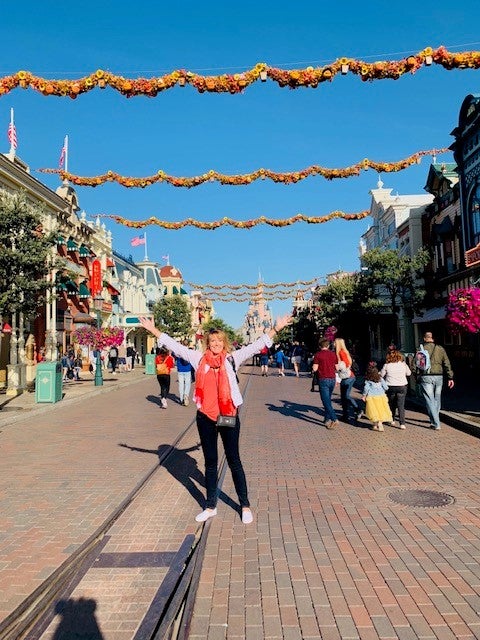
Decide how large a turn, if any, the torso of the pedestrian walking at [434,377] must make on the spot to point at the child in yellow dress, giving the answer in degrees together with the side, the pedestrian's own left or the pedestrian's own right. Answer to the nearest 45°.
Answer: approximately 90° to the pedestrian's own left

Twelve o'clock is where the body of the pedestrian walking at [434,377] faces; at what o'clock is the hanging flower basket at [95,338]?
The hanging flower basket is roughly at 10 o'clock from the pedestrian walking.

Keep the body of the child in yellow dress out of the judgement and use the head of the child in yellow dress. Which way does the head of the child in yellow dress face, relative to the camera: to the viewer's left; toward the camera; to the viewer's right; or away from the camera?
away from the camera

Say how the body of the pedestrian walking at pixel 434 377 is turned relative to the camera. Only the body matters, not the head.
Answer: away from the camera

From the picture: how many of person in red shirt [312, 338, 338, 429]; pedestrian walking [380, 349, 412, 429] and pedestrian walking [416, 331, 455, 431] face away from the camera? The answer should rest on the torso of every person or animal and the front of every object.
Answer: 3

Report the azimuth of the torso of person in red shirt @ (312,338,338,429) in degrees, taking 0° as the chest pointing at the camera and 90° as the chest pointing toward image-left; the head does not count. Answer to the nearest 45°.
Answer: approximately 180°

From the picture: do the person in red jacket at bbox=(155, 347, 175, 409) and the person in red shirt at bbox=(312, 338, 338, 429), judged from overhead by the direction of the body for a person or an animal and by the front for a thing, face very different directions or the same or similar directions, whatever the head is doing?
same or similar directions

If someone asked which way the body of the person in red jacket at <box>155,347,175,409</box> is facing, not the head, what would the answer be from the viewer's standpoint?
away from the camera

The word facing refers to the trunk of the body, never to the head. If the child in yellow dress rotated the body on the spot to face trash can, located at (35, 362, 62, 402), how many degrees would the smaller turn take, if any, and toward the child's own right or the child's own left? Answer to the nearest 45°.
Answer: approximately 90° to the child's own left

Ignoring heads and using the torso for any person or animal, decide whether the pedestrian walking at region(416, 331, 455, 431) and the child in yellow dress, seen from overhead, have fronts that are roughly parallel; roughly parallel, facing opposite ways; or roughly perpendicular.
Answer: roughly parallel

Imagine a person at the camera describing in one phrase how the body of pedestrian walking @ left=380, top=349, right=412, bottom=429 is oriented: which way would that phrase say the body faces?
away from the camera

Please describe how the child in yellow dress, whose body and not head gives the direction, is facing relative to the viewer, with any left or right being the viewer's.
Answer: facing away from the viewer

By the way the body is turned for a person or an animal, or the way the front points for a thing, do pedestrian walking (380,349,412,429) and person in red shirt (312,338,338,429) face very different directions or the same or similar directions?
same or similar directions
